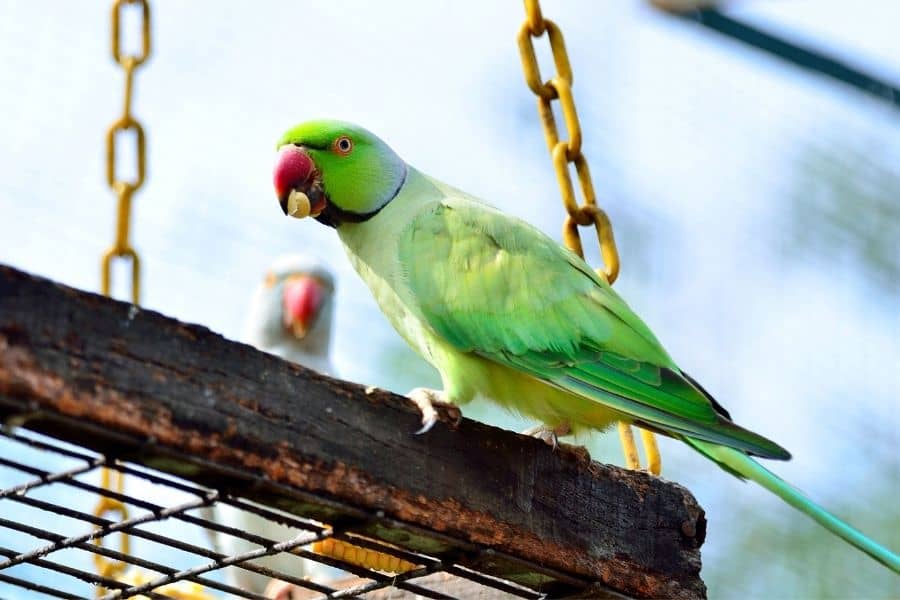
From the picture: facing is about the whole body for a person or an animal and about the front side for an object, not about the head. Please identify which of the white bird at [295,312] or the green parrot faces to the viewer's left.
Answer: the green parrot

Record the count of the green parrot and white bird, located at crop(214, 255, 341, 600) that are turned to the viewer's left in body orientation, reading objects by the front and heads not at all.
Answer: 1

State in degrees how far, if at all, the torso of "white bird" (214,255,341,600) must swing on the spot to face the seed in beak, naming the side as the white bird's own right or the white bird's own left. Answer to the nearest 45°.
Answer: approximately 45° to the white bird's own right

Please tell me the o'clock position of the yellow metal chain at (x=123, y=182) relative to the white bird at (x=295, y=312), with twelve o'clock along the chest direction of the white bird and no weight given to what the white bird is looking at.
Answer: The yellow metal chain is roughly at 2 o'clock from the white bird.

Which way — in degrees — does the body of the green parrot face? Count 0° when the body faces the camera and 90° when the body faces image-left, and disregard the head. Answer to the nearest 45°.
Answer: approximately 90°

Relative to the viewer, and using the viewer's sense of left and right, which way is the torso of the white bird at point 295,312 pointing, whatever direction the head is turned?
facing the viewer and to the right of the viewer
